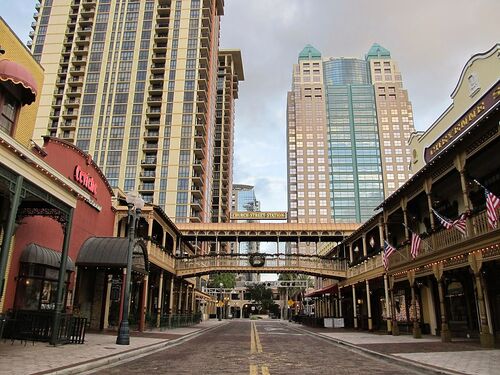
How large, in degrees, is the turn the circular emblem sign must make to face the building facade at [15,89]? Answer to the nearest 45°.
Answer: approximately 45° to its right

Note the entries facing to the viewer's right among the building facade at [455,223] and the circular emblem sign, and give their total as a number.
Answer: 0

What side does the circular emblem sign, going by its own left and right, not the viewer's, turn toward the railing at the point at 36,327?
front

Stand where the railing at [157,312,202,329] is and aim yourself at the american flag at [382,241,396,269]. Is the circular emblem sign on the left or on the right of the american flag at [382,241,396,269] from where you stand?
left

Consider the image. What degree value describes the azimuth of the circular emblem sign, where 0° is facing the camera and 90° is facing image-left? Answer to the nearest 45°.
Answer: approximately 0°

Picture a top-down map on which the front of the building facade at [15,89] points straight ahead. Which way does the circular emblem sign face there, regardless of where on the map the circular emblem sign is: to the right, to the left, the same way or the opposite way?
to the right

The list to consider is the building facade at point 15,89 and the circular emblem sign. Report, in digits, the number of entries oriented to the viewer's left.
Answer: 0

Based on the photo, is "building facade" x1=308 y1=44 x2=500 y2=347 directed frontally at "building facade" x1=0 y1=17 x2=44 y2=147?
yes

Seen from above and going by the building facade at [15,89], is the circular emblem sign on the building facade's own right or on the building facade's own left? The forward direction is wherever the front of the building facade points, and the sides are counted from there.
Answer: on the building facade's own left

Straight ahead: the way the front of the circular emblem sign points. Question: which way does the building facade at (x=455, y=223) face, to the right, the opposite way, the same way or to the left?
to the right

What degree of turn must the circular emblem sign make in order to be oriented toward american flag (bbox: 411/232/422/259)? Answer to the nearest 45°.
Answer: approximately 45° to its left

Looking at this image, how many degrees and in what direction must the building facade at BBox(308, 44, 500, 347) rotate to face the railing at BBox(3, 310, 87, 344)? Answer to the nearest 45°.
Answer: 0° — it already faces it

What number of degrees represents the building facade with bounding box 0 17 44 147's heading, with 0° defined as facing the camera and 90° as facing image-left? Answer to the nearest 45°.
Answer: approximately 315°

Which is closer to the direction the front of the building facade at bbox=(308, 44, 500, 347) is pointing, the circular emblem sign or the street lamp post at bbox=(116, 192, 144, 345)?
the street lamp post
